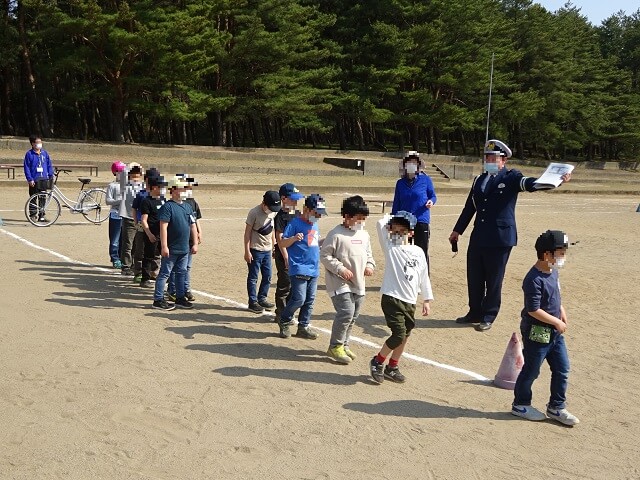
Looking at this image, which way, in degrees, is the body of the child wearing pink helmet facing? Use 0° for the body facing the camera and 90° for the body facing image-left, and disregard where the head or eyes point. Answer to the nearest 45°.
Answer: approximately 315°

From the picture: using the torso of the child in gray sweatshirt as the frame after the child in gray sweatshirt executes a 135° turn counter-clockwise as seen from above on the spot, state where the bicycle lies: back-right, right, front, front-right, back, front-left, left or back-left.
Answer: front-left

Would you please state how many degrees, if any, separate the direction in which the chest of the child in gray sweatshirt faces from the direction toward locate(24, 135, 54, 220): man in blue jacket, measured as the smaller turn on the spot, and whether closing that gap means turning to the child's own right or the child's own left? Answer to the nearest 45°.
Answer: approximately 180°
